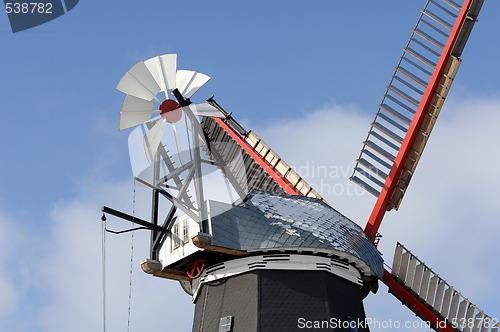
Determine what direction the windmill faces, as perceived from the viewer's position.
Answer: facing away from the viewer and to the right of the viewer
